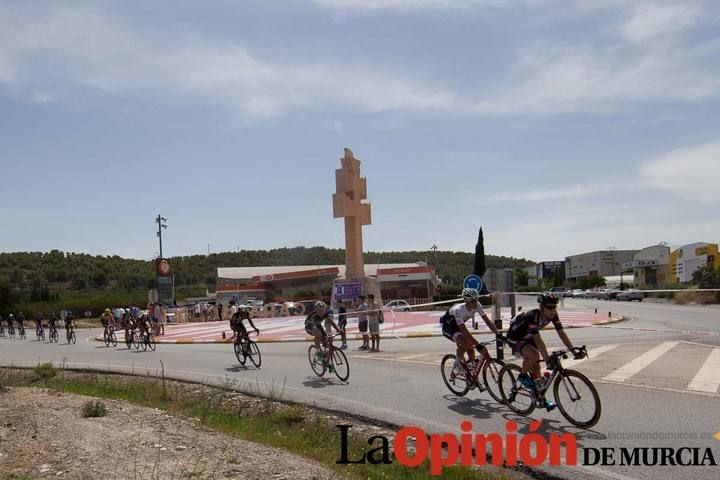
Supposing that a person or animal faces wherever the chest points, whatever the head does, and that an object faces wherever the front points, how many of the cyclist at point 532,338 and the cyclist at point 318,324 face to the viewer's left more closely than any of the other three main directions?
0

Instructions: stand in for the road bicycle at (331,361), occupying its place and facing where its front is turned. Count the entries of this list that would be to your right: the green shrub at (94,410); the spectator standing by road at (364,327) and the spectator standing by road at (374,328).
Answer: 1

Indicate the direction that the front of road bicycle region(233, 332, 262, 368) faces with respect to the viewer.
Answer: facing the viewer and to the right of the viewer

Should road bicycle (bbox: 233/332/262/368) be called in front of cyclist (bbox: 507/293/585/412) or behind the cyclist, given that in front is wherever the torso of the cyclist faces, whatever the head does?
behind

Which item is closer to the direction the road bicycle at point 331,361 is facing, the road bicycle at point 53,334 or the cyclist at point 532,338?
the cyclist

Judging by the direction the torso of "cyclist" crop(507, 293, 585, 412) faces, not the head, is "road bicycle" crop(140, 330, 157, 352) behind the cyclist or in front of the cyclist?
behind

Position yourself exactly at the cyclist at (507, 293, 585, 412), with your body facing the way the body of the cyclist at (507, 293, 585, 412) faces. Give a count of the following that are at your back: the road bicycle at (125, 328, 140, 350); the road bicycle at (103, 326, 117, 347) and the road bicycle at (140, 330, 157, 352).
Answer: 3

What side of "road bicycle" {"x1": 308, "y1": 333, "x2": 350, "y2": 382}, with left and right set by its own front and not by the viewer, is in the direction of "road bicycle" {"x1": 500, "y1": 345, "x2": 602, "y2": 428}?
front

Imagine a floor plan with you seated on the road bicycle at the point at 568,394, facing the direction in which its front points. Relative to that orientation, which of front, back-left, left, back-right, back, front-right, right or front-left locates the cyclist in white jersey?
back

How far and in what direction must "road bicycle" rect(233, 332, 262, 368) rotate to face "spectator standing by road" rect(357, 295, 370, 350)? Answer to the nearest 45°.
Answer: approximately 90° to its left

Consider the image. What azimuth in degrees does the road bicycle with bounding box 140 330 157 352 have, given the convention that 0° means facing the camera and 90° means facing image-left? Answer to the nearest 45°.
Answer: approximately 315°
